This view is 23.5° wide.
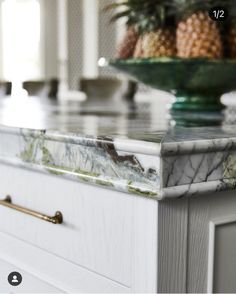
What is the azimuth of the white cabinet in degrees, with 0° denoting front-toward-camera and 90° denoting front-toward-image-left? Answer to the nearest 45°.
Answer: approximately 45°
